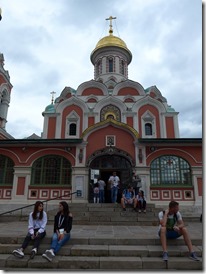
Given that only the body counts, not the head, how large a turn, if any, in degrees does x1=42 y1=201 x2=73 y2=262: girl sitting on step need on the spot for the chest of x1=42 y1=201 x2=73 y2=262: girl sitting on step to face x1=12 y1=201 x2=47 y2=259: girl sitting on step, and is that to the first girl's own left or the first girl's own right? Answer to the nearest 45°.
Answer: approximately 45° to the first girl's own right

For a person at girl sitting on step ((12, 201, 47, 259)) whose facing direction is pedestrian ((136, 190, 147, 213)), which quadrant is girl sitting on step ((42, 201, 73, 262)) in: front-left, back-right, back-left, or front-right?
front-right

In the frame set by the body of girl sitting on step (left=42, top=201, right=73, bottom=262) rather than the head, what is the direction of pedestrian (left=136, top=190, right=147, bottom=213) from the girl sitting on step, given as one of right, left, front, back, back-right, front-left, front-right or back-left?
back

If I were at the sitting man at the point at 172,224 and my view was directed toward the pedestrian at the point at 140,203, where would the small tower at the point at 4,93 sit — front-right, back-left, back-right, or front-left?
front-left

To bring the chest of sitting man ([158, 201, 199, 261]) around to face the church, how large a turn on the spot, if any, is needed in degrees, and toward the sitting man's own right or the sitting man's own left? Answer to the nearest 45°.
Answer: approximately 135° to the sitting man's own right

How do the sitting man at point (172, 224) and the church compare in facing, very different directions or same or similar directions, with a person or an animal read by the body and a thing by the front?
same or similar directions

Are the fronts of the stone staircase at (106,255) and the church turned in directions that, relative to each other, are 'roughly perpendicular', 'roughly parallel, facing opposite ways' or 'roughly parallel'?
roughly parallel

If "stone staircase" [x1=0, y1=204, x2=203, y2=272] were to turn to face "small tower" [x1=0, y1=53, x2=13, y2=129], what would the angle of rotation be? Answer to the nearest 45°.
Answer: approximately 135° to its right

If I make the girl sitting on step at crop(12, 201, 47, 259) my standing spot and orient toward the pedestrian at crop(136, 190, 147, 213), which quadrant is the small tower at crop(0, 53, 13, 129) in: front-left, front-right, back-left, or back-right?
front-left

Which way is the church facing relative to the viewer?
toward the camera

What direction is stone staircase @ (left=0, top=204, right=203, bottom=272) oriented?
toward the camera

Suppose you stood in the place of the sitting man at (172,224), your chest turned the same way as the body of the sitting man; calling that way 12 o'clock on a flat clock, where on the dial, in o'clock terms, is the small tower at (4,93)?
The small tower is roughly at 4 o'clock from the sitting man.

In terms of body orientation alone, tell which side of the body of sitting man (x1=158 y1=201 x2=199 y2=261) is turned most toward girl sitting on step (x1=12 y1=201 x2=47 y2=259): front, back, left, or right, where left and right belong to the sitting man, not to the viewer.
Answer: right
